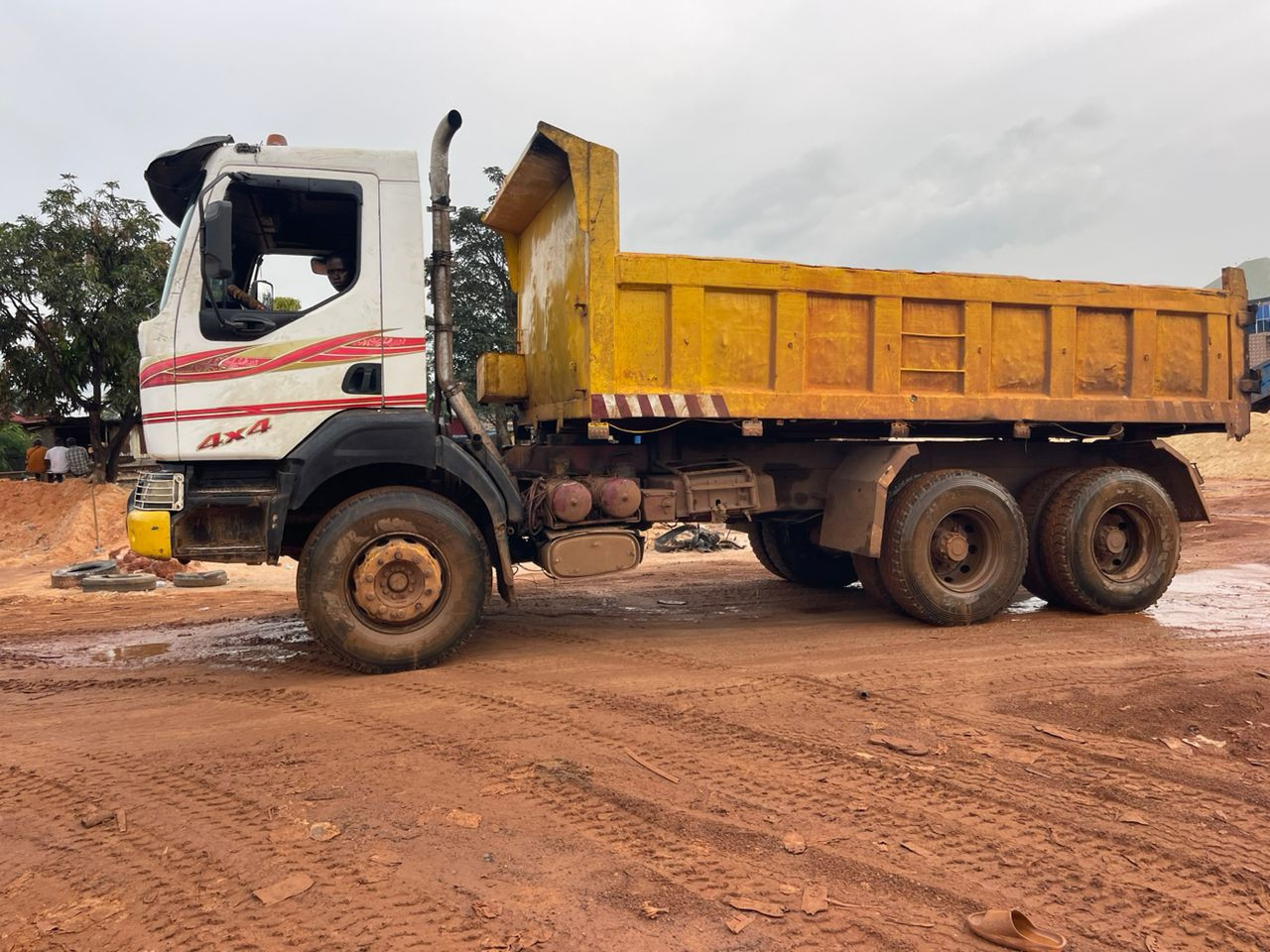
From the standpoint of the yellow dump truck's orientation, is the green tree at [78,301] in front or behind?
in front

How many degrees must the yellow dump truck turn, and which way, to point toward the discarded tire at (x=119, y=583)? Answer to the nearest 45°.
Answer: approximately 45° to its right

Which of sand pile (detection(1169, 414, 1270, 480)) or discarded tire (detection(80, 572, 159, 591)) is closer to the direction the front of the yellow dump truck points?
the discarded tire

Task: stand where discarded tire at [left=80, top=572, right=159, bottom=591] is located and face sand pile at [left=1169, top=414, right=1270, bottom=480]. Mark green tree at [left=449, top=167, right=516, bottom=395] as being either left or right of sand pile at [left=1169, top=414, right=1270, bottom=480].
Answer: left

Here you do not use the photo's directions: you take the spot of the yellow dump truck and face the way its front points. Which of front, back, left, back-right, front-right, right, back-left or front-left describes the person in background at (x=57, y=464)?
front-right

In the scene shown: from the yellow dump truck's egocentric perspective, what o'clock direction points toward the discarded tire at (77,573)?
The discarded tire is roughly at 1 o'clock from the yellow dump truck.

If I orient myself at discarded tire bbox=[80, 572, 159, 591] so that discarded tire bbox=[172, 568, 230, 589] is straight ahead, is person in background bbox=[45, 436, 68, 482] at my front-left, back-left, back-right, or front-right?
back-left

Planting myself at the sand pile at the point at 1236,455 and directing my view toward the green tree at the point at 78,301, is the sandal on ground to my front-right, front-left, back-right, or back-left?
front-left

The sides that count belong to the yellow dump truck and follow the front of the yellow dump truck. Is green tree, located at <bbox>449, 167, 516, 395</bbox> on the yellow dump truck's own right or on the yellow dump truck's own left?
on the yellow dump truck's own right

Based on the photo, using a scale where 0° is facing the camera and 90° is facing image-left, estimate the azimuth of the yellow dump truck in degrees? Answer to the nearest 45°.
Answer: approximately 90°

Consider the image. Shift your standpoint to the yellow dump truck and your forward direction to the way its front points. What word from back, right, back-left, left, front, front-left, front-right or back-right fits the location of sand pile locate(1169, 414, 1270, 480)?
back-right

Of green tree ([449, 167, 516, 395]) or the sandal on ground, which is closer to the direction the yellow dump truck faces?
the green tree

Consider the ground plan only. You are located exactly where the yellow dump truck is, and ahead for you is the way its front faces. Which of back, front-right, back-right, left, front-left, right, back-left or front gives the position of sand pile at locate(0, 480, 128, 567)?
front-right
